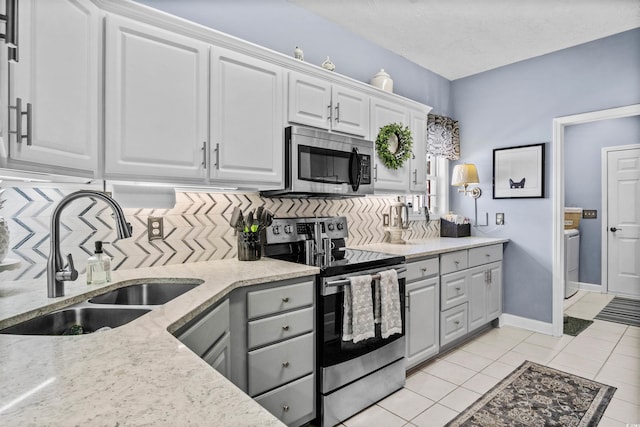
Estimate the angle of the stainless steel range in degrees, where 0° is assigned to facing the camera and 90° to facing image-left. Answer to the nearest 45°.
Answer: approximately 315°

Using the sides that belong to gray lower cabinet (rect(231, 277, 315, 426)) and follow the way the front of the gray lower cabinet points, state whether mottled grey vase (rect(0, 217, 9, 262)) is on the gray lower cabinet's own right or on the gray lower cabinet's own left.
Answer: on the gray lower cabinet's own right

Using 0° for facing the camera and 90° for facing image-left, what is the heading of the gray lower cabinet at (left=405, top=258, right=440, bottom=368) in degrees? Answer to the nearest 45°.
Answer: approximately 315°

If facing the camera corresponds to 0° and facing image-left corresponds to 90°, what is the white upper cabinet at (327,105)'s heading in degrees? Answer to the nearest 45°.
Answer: approximately 315°

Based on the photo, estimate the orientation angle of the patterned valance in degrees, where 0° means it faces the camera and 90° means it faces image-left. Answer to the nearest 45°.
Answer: approximately 315°

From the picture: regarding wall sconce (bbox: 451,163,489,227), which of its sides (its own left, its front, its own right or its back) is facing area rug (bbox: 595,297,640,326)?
back

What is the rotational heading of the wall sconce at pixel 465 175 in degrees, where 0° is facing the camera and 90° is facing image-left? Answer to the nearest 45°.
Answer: approximately 45°

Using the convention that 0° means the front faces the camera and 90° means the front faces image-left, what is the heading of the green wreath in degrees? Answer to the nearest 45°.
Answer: approximately 315°

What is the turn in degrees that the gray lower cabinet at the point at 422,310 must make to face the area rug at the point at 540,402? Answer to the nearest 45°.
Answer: approximately 45° to its left

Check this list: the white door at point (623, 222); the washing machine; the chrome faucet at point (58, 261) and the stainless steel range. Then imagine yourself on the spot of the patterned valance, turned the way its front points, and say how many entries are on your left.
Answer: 2

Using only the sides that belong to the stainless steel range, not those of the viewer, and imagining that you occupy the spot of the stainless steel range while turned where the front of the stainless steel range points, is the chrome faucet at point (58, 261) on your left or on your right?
on your right

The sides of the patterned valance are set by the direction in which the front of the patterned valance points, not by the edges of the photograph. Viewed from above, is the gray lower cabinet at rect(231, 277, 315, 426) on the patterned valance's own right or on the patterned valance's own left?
on the patterned valance's own right

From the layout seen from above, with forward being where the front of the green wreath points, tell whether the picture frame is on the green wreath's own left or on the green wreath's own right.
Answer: on the green wreath's own left
